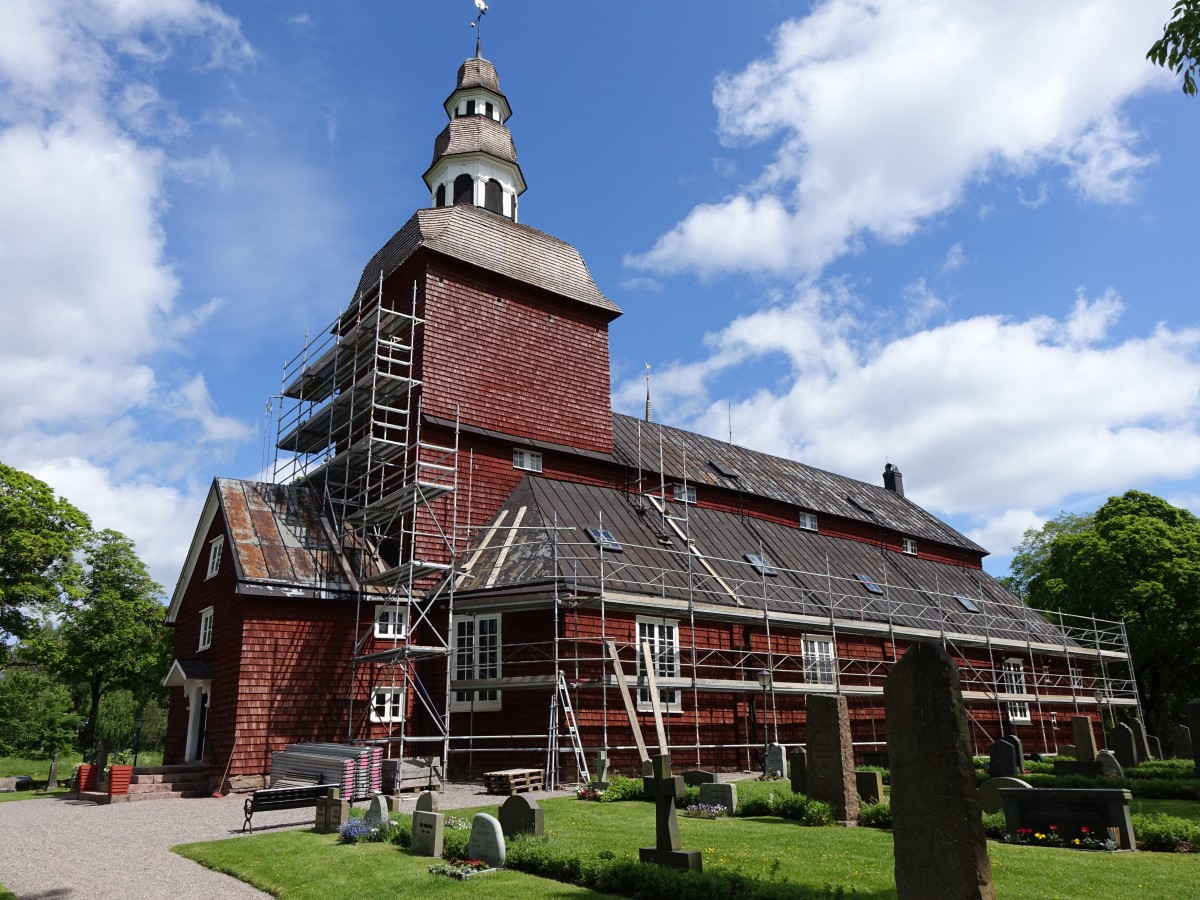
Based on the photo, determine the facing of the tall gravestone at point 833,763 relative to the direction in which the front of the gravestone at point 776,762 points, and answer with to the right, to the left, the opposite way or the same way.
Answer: the same way

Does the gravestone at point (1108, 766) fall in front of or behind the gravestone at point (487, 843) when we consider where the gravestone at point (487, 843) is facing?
behind

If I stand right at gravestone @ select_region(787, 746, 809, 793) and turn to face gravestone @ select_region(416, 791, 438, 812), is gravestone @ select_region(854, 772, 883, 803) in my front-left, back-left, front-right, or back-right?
back-left

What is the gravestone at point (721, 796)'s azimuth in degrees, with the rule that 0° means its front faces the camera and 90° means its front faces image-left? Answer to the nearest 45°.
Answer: approximately 45°

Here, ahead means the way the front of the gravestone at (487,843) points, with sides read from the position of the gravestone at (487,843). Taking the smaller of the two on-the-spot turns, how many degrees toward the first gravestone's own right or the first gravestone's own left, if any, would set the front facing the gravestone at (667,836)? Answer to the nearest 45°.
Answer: approximately 90° to the first gravestone's own left

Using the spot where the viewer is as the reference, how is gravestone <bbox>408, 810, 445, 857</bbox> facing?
facing the viewer and to the left of the viewer

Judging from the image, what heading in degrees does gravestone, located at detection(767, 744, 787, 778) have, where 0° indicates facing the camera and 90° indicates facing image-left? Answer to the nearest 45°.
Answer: approximately 45°

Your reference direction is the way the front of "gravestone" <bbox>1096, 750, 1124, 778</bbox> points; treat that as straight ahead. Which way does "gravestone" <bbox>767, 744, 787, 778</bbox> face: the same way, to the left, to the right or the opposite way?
the same way

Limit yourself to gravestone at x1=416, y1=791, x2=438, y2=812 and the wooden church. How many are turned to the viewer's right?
0

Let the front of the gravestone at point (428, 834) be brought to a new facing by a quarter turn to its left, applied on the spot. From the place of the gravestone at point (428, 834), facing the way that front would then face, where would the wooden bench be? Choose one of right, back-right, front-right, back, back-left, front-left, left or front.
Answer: back

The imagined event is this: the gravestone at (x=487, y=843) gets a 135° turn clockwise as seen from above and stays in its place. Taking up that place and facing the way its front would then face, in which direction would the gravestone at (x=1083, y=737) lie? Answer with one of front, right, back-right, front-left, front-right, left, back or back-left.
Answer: front-right

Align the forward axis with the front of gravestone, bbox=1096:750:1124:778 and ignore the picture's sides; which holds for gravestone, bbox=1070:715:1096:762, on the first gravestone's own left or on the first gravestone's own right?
on the first gravestone's own right

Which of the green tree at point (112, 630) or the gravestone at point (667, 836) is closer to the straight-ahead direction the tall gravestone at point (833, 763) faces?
the gravestone

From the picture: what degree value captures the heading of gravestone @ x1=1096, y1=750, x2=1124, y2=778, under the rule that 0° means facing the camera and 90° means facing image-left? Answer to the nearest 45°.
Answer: approximately 45°

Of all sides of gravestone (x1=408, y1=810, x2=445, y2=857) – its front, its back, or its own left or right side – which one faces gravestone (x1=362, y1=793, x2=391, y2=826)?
right

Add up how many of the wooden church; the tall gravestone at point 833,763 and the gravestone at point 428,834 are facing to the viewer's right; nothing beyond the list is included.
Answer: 0

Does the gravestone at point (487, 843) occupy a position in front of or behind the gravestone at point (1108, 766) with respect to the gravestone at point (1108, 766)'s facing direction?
in front
